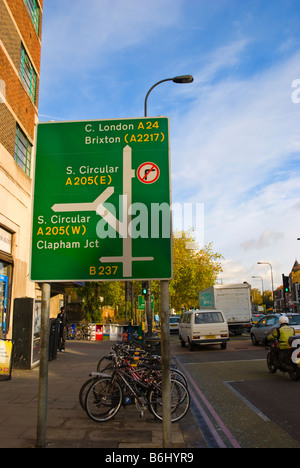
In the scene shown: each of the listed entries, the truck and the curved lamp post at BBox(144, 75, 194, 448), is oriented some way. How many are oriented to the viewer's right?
1

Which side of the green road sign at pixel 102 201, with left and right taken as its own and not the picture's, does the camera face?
front

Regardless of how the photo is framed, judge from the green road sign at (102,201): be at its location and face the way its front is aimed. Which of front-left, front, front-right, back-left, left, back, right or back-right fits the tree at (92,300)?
back

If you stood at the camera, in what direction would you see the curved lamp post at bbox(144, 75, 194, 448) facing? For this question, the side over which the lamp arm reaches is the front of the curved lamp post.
facing to the right of the viewer

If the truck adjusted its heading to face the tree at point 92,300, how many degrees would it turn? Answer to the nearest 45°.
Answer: approximately 90° to its left

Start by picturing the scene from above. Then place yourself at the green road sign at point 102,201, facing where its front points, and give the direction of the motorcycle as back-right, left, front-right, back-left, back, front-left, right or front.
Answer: back-left

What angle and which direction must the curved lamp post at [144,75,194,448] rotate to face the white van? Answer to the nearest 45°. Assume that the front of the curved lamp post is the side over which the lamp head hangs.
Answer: approximately 90° to its left

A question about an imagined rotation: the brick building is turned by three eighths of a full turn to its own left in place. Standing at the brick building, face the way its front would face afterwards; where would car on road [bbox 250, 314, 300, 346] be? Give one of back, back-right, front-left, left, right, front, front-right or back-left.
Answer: back-right

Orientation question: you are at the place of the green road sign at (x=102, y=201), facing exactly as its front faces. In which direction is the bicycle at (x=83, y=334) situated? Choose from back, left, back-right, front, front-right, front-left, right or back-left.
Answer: back

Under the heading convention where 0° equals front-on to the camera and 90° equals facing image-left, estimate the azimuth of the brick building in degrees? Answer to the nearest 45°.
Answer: approximately 270°

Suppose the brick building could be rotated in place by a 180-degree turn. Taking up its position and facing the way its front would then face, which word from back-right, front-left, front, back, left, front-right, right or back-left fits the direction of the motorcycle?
back-left

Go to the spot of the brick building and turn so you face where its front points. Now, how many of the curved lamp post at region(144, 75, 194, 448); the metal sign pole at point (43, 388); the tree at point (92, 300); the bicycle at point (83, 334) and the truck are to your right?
2
